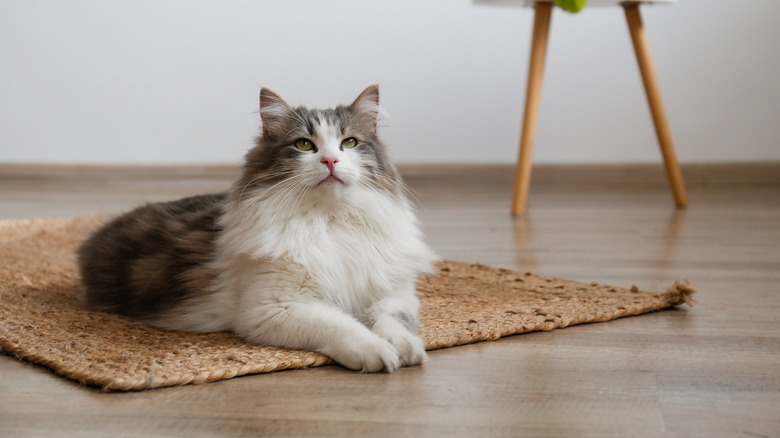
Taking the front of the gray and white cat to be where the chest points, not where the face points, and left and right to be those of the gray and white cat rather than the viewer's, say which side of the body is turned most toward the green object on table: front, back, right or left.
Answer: left

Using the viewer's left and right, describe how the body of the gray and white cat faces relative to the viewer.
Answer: facing the viewer and to the right of the viewer
